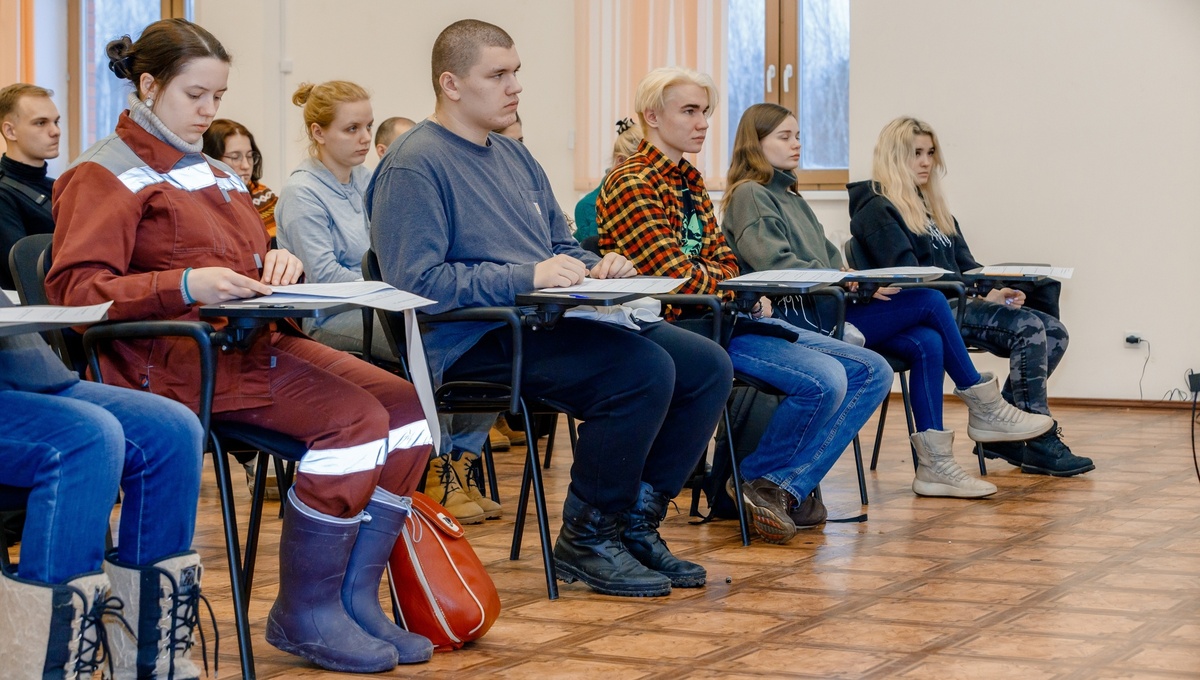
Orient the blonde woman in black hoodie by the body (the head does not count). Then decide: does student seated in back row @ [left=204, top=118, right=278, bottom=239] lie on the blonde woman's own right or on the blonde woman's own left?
on the blonde woman's own right
